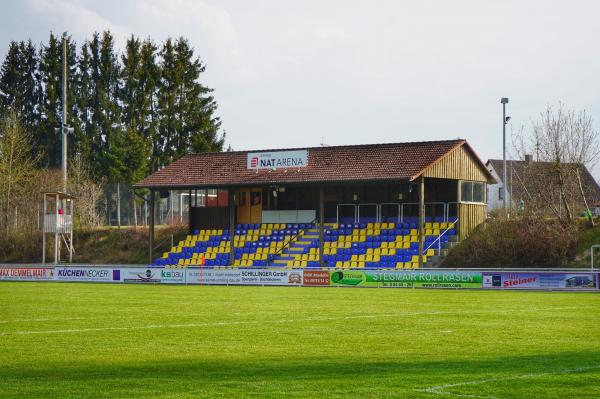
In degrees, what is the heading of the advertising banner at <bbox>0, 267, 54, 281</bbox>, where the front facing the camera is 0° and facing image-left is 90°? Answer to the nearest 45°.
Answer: approximately 0°

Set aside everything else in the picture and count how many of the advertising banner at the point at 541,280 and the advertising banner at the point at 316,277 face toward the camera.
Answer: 2

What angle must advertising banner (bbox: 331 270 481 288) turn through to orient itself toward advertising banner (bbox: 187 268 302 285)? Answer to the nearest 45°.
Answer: approximately 90° to its right

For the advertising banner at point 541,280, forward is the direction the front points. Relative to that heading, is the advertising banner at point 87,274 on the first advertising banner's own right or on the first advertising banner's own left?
on the first advertising banner's own right

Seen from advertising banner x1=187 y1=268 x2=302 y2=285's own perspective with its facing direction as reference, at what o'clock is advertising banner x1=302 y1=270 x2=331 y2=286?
advertising banner x1=302 y1=270 x2=331 y2=286 is roughly at 10 o'clock from advertising banner x1=187 y1=268 x2=302 y2=285.

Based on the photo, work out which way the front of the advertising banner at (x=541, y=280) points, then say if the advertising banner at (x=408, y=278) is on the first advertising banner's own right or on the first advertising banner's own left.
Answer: on the first advertising banner's own right

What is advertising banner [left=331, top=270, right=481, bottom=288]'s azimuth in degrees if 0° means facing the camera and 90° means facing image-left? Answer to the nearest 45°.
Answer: approximately 0°

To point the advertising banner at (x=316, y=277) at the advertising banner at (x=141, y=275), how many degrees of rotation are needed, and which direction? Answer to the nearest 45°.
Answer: approximately 135° to its right
